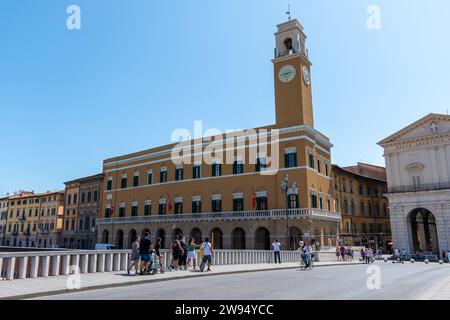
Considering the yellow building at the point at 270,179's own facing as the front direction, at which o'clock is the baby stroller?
The baby stroller is roughly at 11 o'clock from the yellow building.

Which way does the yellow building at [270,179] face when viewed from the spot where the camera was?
facing the viewer and to the left of the viewer

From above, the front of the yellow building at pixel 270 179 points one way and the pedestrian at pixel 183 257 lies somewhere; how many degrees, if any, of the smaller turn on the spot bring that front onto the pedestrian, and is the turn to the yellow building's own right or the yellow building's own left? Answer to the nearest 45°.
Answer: approximately 45° to the yellow building's own left

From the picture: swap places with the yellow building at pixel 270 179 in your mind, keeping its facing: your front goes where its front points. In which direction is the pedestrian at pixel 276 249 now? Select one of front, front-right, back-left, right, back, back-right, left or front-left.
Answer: front-left
